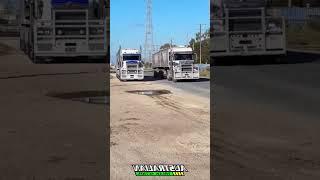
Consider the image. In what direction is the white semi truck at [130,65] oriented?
toward the camera

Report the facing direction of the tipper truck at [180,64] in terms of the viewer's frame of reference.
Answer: facing the viewer and to the right of the viewer
